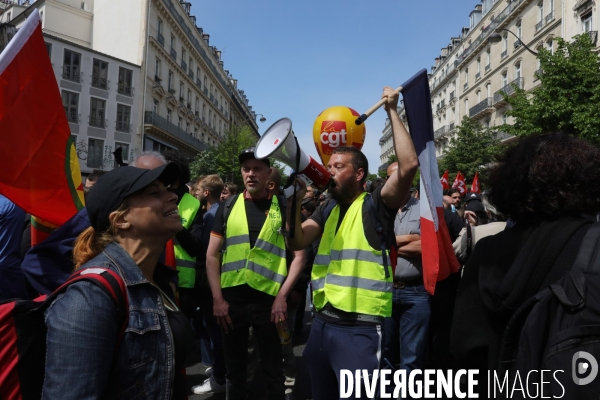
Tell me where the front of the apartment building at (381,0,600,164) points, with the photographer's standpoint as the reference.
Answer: facing the viewer and to the left of the viewer

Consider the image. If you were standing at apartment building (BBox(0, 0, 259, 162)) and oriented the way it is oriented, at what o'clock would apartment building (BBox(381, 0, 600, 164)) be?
apartment building (BBox(381, 0, 600, 164)) is roughly at 11 o'clock from apartment building (BBox(0, 0, 259, 162)).

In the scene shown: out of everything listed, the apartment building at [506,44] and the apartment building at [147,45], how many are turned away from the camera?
0

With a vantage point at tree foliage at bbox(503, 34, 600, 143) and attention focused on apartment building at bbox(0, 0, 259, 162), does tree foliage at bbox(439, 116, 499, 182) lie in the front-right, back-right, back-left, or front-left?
front-right

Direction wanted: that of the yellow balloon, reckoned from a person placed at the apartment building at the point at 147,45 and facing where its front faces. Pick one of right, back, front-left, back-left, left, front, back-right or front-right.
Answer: front-right

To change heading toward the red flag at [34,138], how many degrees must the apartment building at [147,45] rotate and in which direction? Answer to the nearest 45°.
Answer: approximately 45° to its right

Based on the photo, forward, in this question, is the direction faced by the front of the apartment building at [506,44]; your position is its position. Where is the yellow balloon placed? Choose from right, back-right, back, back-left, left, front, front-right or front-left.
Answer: front-left

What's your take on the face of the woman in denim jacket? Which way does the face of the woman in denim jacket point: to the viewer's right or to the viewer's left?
to the viewer's right

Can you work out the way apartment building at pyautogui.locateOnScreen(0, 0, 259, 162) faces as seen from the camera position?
facing the viewer and to the right of the viewer

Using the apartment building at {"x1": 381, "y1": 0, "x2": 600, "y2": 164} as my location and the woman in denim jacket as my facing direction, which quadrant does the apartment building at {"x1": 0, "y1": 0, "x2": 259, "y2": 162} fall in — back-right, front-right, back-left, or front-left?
front-right

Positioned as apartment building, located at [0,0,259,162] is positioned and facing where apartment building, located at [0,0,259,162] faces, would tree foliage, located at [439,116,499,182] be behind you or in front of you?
in front

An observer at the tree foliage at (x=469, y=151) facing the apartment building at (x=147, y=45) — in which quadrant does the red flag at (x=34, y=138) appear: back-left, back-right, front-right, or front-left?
front-left

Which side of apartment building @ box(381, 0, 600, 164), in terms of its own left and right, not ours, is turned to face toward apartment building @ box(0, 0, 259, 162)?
front

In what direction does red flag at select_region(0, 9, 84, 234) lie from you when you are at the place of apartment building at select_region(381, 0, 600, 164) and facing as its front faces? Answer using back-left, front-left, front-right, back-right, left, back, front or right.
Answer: front-left
